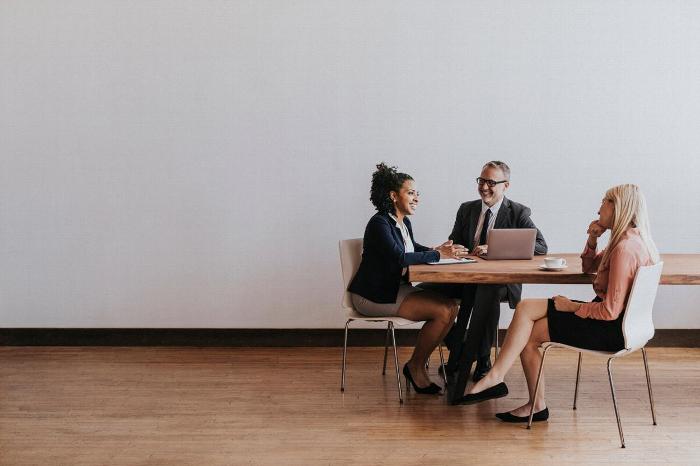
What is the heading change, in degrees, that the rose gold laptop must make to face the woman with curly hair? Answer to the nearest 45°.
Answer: approximately 90° to its left

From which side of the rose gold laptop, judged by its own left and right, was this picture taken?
back

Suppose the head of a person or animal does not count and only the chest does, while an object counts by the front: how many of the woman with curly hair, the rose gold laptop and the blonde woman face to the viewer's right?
1

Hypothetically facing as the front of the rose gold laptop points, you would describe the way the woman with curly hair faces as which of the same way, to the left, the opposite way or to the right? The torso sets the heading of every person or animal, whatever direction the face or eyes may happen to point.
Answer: to the right

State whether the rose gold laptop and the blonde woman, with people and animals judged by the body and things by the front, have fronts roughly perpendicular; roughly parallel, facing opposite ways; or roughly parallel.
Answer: roughly perpendicular

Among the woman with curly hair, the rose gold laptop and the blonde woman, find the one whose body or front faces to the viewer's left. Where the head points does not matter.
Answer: the blonde woman

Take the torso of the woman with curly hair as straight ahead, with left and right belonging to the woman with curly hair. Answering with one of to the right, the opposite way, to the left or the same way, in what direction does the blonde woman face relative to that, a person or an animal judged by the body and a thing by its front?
the opposite way

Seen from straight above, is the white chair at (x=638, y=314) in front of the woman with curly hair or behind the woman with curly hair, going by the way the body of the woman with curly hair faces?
in front

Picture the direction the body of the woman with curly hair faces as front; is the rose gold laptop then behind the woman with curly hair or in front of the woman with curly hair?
in front

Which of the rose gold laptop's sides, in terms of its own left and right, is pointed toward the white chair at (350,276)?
left

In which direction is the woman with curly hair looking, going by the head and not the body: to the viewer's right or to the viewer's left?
to the viewer's right

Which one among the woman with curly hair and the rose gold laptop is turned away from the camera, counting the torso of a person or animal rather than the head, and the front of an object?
the rose gold laptop

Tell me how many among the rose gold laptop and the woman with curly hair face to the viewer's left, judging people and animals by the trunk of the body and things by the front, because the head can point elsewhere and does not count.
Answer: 0

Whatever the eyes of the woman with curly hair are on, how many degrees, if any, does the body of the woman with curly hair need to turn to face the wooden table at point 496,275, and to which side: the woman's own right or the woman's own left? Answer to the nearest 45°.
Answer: approximately 45° to the woman's own right

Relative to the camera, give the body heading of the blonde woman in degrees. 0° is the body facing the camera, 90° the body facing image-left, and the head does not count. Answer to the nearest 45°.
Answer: approximately 90°

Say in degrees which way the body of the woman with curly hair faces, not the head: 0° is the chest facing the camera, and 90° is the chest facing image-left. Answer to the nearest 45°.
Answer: approximately 270°

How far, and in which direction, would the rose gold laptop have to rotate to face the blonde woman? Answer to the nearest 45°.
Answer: approximately 135° to its right

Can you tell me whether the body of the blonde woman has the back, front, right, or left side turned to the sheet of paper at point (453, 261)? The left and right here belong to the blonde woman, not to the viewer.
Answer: front
